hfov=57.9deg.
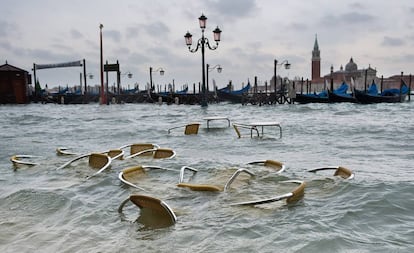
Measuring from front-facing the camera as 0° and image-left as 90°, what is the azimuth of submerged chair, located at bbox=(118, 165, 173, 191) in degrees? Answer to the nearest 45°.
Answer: approximately 315°

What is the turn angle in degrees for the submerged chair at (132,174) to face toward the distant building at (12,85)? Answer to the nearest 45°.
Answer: approximately 135° to its left

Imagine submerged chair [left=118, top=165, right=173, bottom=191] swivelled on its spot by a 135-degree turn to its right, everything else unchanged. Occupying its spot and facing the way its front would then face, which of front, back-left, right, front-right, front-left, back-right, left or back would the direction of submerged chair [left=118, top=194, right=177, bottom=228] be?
left

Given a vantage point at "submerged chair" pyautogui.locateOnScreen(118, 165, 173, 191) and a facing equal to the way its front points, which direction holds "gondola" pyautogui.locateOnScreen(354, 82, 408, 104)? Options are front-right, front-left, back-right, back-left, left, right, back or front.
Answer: left

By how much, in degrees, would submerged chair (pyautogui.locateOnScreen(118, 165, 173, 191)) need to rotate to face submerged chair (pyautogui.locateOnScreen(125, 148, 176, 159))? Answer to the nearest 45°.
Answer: approximately 135° to its left
